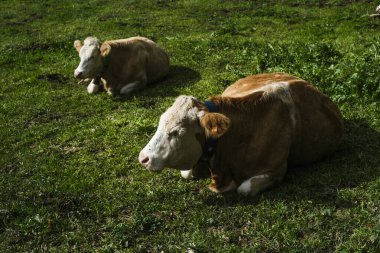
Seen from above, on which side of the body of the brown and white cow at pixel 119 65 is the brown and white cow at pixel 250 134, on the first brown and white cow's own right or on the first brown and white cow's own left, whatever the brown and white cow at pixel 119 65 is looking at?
on the first brown and white cow's own left

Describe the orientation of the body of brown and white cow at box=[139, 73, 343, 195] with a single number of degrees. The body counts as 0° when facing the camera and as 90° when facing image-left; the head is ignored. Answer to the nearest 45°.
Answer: approximately 45°

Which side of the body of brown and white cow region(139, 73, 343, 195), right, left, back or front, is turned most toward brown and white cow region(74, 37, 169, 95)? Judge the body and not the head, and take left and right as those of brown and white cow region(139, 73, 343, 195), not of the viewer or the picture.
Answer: right

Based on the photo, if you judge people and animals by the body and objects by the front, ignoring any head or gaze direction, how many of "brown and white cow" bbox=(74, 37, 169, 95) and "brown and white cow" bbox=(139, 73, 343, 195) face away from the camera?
0

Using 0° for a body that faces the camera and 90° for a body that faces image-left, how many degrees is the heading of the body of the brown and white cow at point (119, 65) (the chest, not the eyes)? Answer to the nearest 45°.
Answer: approximately 45°
